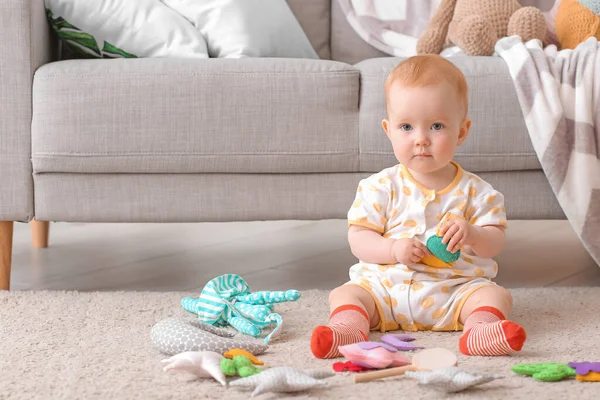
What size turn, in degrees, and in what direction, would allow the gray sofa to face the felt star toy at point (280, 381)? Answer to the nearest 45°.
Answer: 0° — it already faces it

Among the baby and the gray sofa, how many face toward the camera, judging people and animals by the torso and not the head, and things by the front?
2

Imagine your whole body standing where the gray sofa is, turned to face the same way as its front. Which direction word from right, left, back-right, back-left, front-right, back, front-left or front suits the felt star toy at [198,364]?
front

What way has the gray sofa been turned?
toward the camera

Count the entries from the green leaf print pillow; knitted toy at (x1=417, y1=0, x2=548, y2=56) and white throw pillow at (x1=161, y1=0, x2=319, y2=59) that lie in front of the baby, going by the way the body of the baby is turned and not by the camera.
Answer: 0

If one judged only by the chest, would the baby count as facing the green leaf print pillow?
no

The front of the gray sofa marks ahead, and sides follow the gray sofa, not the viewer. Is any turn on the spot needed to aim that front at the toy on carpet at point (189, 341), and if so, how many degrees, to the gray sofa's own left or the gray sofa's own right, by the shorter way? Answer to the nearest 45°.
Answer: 0° — it already faces it

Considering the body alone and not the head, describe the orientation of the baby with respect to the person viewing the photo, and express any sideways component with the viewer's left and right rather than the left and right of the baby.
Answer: facing the viewer

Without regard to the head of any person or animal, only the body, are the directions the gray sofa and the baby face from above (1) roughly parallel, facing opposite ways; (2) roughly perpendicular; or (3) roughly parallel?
roughly parallel

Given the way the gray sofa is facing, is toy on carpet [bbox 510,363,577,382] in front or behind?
in front

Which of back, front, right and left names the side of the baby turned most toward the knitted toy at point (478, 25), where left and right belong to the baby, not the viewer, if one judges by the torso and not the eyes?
back

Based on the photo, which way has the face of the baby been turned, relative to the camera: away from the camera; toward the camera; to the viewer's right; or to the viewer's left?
toward the camera
